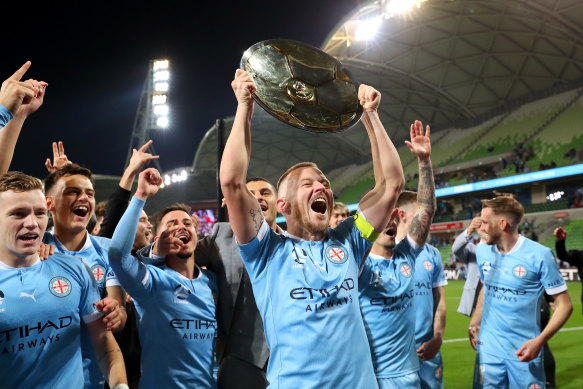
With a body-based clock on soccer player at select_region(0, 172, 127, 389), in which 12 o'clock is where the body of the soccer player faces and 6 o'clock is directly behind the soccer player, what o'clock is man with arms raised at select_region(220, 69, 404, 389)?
The man with arms raised is roughly at 10 o'clock from the soccer player.

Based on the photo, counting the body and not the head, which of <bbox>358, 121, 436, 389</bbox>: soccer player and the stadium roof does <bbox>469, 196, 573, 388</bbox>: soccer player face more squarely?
the soccer player

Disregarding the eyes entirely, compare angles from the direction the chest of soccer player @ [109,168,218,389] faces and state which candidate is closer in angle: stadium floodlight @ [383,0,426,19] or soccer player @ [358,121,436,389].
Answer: the soccer player

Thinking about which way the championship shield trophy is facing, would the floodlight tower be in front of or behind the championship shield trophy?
behind

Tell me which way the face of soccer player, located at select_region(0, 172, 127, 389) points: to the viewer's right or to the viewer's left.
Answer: to the viewer's right

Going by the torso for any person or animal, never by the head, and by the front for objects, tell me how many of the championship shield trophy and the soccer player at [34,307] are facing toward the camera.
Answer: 2

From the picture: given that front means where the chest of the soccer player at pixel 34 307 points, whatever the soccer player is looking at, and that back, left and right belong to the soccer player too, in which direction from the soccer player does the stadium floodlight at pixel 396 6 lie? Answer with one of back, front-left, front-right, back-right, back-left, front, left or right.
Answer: back-left

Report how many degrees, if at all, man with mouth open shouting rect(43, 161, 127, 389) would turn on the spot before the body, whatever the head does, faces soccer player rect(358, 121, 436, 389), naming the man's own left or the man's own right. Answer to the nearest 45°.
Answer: approximately 45° to the man's own left
